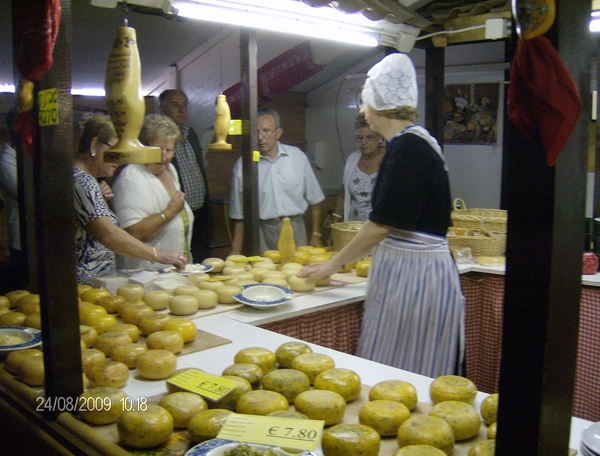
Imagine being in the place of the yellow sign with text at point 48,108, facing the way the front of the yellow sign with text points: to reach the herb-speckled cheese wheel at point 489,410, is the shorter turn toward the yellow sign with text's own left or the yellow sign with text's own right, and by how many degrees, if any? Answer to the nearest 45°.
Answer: approximately 45° to the yellow sign with text's own left

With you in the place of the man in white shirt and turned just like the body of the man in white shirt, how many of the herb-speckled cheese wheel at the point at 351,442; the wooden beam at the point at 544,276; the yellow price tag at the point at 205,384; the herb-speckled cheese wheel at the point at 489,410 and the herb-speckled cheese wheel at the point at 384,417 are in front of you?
5

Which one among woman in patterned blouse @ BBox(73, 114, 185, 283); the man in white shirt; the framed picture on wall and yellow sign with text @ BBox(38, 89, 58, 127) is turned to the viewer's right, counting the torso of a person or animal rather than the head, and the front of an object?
the woman in patterned blouse

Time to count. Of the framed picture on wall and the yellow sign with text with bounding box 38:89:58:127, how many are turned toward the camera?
2

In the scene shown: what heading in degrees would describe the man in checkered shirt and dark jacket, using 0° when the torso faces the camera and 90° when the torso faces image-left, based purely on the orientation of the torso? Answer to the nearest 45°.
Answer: approximately 315°

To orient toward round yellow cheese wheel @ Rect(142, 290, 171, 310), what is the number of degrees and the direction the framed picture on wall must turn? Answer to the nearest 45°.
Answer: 0° — it already faces it

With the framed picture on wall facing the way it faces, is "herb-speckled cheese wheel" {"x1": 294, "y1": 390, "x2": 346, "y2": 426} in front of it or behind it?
in front

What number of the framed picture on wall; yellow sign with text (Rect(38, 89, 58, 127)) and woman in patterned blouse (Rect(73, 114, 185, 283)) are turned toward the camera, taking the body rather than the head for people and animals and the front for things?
2

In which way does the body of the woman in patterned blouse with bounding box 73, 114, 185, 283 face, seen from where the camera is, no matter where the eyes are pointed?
to the viewer's right

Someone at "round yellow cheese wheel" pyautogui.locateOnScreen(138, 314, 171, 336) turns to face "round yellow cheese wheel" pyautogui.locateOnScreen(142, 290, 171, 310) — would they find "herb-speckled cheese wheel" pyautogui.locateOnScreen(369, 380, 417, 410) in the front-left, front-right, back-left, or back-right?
back-right

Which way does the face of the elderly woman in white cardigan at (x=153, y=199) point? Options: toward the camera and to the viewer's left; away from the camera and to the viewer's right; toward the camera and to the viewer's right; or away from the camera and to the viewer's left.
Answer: toward the camera and to the viewer's right

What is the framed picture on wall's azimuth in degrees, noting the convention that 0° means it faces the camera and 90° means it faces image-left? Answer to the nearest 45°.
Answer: approximately 0°

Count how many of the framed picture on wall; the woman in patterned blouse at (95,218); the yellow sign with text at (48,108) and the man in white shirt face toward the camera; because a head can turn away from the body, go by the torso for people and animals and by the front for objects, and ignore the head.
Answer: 3
